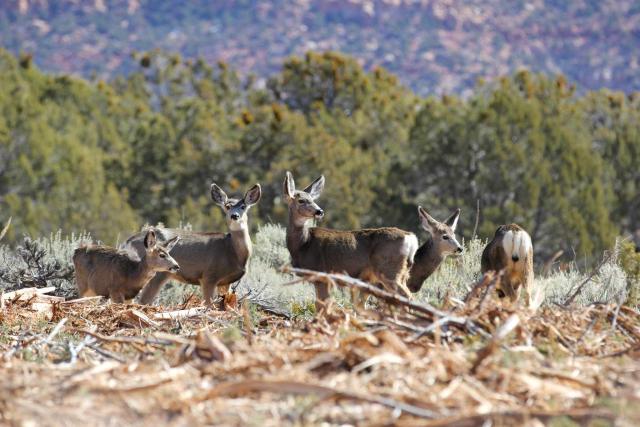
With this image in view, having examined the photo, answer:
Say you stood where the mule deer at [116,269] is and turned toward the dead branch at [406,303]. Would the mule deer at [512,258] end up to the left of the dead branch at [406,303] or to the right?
left

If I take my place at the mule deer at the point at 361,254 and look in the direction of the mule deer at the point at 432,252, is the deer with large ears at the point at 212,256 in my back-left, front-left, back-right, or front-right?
back-left

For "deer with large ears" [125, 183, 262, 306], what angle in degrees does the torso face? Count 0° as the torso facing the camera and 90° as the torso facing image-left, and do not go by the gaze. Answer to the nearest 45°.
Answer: approximately 270°

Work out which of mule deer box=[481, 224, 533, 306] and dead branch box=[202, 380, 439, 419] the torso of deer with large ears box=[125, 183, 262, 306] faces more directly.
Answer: the mule deer

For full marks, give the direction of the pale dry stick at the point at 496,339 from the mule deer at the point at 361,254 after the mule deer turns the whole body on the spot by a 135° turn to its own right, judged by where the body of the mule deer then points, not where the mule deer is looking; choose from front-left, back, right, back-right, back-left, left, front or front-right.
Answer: back-right

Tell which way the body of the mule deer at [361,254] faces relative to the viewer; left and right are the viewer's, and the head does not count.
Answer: facing to the left of the viewer

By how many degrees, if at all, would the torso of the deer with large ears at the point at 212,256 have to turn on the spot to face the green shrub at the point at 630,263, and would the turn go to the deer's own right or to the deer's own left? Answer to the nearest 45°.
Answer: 0° — it already faces it

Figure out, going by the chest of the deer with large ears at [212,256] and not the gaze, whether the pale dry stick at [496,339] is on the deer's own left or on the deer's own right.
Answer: on the deer's own right

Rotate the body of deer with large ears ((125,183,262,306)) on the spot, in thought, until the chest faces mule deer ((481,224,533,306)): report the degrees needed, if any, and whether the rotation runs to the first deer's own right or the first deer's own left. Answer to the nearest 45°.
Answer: approximately 45° to the first deer's own right

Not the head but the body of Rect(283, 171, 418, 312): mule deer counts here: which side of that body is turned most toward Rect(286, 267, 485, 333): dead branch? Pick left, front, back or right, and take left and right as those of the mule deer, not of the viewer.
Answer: left

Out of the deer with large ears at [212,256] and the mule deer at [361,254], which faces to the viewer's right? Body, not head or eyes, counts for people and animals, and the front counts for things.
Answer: the deer with large ears

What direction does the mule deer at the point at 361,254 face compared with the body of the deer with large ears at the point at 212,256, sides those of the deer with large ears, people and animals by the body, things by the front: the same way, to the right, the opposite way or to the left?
the opposite way

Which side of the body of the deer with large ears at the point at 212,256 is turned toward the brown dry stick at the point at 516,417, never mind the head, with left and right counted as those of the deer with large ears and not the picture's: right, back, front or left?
right

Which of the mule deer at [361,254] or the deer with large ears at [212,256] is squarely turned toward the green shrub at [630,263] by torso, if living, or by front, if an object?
the deer with large ears

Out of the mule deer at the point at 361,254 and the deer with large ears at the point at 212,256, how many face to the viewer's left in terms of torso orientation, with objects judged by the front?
1
